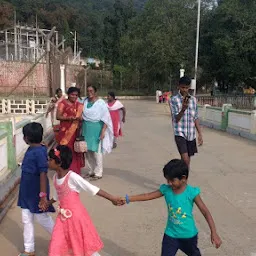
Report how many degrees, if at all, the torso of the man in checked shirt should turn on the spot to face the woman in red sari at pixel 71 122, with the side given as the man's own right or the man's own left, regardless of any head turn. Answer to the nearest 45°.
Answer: approximately 90° to the man's own right

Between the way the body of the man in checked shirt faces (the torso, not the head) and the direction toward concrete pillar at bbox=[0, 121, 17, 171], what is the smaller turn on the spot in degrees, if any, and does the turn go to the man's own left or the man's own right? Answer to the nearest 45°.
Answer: approximately 90° to the man's own right

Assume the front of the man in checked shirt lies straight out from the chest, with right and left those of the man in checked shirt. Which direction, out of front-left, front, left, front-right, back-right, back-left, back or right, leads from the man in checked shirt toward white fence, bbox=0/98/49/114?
back-right

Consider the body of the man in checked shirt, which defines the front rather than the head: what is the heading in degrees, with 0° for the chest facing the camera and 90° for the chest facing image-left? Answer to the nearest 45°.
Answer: approximately 0°
